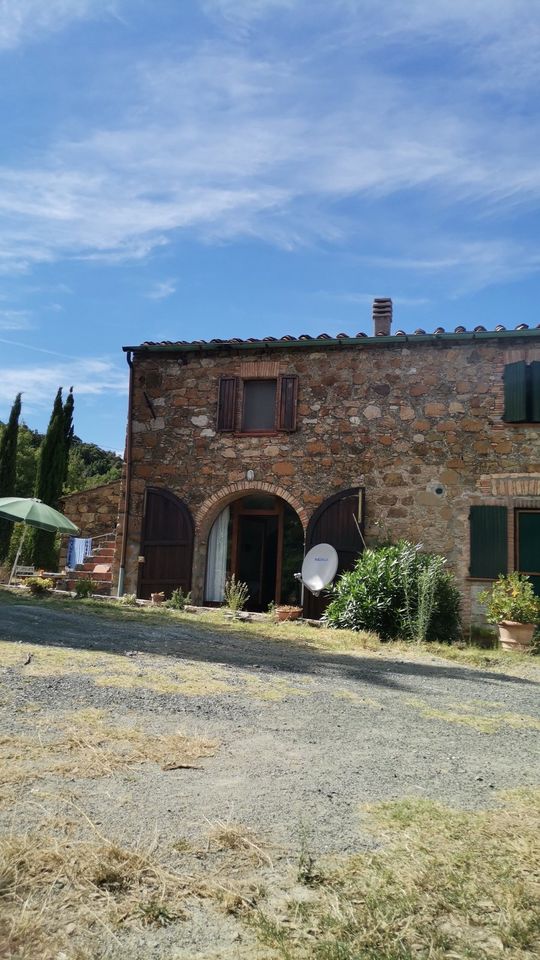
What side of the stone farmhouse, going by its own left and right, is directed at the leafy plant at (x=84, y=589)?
right

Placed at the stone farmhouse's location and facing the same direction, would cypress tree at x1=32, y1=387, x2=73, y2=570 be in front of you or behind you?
behind

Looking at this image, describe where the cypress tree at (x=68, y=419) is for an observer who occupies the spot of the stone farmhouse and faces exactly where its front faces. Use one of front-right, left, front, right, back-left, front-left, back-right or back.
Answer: back-right

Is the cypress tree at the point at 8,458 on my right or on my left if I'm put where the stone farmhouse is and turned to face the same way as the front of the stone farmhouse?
on my right

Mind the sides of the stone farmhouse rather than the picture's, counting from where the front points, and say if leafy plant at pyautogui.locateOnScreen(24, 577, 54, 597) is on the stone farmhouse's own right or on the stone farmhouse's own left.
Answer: on the stone farmhouse's own right

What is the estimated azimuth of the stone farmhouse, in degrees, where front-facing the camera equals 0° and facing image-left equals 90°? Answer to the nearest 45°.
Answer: approximately 0°

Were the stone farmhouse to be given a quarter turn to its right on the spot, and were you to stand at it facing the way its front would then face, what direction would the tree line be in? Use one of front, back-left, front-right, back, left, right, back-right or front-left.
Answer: front-right
